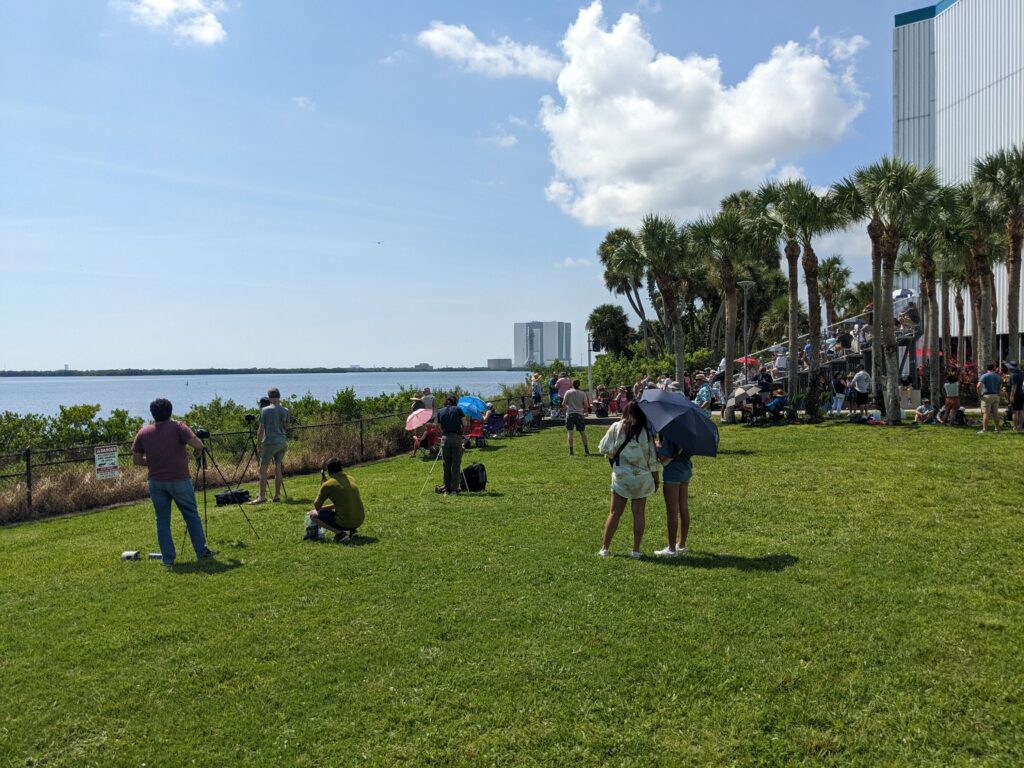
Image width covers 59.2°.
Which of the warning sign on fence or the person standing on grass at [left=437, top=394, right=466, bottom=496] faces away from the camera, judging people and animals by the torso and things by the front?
the person standing on grass

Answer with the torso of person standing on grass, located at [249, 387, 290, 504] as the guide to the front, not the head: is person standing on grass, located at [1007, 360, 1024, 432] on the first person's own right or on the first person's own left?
on the first person's own right

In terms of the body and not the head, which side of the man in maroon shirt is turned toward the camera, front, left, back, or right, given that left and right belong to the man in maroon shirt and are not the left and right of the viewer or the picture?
back

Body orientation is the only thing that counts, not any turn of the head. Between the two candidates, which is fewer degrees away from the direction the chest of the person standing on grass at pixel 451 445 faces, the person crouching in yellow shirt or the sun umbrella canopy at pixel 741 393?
the sun umbrella canopy

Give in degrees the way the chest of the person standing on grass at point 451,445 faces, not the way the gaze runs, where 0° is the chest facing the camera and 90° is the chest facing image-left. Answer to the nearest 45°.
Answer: approximately 180°

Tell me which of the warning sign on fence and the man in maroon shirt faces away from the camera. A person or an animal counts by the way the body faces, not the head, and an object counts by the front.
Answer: the man in maroon shirt
